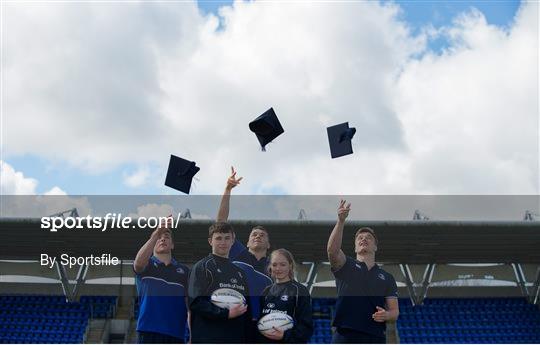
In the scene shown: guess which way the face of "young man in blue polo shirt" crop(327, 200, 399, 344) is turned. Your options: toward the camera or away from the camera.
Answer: toward the camera

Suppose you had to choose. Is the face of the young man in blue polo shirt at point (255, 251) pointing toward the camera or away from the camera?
toward the camera

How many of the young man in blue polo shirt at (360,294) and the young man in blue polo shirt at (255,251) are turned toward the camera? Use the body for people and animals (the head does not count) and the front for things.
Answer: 2

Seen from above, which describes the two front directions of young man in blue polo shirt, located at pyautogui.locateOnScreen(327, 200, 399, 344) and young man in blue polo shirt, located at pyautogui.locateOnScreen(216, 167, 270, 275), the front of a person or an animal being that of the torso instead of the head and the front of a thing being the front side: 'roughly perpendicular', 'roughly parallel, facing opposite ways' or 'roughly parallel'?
roughly parallel

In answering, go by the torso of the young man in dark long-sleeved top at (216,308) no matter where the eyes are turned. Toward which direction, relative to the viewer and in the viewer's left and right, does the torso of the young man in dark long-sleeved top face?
facing the viewer and to the right of the viewer

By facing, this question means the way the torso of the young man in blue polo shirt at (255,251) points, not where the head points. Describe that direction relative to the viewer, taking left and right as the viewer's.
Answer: facing the viewer

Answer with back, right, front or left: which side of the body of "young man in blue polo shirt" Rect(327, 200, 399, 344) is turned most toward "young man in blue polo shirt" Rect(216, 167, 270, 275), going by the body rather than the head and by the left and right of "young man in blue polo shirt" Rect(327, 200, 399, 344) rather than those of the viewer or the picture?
right

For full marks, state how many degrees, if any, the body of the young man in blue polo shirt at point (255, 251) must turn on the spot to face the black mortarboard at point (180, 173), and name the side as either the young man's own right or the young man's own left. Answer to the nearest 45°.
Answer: approximately 135° to the young man's own right

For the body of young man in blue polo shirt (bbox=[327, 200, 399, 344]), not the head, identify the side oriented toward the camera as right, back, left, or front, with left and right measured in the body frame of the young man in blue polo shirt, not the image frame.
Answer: front
